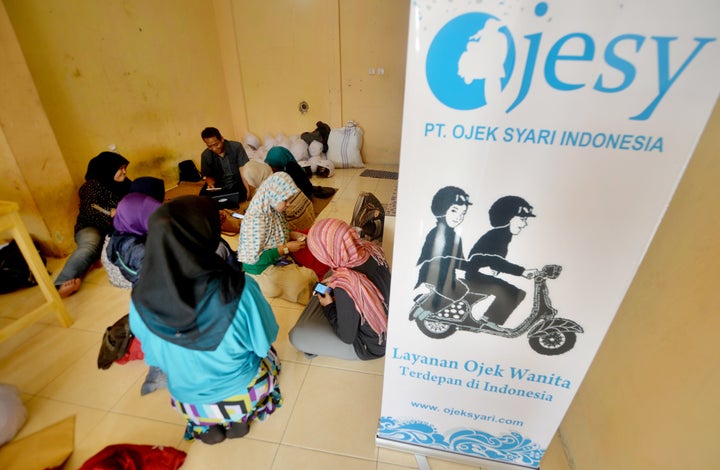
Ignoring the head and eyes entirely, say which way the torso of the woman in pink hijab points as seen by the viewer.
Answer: to the viewer's left

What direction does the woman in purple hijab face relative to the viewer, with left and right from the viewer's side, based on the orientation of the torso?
facing away from the viewer and to the right of the viewer

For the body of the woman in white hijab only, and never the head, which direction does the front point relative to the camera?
to the viewer's right

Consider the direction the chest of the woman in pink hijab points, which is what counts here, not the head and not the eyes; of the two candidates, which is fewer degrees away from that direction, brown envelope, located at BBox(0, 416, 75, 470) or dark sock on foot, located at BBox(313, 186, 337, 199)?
the brown envelope

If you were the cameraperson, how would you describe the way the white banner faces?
facing the viewer

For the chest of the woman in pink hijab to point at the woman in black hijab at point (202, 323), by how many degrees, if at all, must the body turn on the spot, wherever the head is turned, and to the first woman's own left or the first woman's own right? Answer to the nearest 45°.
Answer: approximately 45° to the first woman's own left

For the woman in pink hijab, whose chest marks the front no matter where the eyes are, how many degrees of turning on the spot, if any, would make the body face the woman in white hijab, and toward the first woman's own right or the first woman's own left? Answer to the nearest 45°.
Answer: approximately 45° to the first woman's own right

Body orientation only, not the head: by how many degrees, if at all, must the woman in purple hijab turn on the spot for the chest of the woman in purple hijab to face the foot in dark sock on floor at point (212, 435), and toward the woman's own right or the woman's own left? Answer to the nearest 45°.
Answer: approximately 135° to the woman's own right

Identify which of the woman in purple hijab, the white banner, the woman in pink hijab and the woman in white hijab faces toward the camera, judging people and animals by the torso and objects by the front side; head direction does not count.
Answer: the white banner

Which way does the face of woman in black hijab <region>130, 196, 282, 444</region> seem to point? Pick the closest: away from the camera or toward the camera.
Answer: away from the camera

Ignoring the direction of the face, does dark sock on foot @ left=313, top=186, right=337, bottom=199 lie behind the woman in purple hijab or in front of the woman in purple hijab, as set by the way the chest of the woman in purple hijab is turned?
in front

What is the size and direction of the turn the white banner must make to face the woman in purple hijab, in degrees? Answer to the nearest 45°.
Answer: approximately 90° to its right

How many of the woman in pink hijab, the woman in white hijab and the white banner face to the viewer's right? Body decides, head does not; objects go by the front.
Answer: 1
